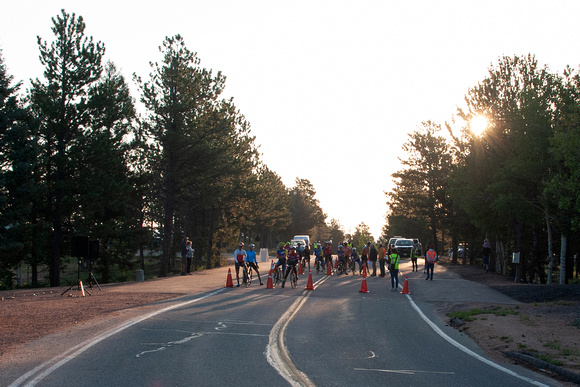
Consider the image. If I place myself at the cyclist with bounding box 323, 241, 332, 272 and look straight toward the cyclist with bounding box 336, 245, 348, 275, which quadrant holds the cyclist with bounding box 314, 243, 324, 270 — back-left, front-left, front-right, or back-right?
back-left

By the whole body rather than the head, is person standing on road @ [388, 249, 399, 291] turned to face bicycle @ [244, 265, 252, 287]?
no

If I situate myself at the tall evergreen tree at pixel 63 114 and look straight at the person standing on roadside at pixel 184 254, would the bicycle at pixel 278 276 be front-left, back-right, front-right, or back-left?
front-right

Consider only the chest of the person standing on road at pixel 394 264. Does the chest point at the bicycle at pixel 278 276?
no

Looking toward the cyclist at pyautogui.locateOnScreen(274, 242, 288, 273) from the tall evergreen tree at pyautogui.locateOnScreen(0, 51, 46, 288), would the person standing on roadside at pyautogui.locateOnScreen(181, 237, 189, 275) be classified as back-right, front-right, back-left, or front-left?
front-left
